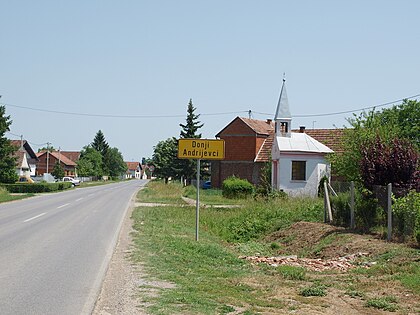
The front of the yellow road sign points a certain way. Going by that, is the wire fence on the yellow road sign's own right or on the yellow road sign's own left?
on the yellow road sign's own left

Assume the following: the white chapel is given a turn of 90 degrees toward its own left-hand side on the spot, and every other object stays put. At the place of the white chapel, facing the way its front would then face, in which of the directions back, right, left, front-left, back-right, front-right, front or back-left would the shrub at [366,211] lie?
front

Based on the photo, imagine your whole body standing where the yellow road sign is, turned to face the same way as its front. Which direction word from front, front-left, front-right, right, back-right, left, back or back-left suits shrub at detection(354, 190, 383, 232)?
left

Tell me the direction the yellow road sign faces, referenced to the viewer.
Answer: facing the viewer

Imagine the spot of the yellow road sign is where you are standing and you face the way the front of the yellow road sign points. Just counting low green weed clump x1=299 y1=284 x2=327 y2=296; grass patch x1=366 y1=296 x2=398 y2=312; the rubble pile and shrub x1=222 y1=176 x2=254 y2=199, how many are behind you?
1

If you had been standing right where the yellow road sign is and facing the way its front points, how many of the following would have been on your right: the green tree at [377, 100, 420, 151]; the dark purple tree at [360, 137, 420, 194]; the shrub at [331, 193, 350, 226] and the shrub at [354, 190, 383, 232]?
0

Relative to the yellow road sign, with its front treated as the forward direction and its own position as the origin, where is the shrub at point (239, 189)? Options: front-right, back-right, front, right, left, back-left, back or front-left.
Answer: back

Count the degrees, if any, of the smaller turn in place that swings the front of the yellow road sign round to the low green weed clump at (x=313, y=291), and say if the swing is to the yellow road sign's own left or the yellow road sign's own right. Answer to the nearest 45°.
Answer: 0° — it already faces it

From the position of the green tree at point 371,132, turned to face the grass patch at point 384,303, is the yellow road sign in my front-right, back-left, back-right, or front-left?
front-right
